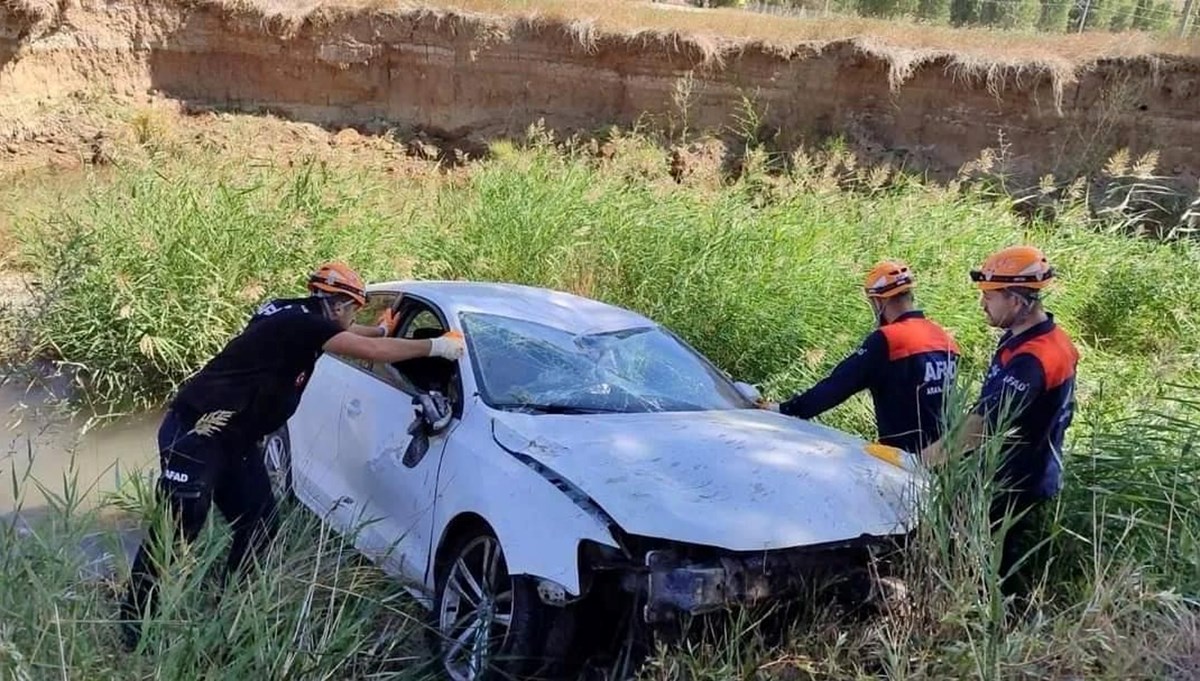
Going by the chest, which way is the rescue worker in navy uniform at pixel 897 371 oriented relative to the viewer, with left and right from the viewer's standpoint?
facing away from the viewer and to the left of the viewer

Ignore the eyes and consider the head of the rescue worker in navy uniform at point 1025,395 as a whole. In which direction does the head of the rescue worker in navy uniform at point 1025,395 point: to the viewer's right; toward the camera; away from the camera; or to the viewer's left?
to the viewer's left

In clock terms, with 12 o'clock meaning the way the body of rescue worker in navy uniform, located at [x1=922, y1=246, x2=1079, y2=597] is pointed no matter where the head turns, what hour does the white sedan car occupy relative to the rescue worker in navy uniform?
The white sedan car is roughly at 11 o'clock from the rescue worker in navy uniform.

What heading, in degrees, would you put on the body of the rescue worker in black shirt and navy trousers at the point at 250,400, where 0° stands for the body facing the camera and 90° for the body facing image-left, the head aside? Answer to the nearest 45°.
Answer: approximately 270°

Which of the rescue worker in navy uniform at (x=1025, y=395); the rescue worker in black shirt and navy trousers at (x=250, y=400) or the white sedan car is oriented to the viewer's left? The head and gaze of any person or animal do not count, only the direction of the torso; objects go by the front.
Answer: the rescue worker in navy uniform at (x=1025, y=395)

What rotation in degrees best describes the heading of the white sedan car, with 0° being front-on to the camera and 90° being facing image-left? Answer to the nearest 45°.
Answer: approximately 315°

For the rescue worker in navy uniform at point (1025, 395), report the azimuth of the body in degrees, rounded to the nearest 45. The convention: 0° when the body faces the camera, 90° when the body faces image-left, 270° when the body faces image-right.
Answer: approximately 90°

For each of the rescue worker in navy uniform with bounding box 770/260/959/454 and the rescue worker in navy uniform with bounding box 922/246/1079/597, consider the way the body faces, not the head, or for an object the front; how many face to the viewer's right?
0

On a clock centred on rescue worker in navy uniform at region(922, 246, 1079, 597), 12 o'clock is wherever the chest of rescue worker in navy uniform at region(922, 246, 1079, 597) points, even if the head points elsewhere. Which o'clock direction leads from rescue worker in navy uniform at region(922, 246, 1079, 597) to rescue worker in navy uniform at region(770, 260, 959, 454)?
rescue worker in navy uniform at region(770, 260, 959, 454) is roughly at 2 o'clock from rescue worker in navy uniform at region(922, 246, 1079, 597).

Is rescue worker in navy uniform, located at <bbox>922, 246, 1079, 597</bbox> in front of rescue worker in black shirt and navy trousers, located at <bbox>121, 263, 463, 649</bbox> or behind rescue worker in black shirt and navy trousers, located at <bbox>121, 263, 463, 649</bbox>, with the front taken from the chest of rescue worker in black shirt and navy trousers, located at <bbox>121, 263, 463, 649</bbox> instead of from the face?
in front

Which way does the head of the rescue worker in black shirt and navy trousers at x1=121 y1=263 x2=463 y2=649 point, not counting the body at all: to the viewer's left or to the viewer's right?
to the viewer's right
